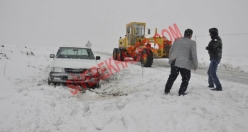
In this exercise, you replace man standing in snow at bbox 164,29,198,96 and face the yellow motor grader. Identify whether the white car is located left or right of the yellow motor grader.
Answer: left

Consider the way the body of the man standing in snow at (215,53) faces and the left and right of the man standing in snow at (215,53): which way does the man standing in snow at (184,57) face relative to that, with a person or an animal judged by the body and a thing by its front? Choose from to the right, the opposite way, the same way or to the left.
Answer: to the right

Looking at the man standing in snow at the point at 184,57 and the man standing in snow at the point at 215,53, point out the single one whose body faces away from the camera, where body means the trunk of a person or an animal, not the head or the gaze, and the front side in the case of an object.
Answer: the man standing in snow at the point at 184,57

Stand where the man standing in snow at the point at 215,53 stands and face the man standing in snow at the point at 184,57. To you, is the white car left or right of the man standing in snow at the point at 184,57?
right

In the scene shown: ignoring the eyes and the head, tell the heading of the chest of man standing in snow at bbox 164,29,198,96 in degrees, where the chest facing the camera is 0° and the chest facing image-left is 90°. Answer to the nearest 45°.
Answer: approximately 180°

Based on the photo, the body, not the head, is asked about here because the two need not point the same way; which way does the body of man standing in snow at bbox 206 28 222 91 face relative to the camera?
to the viewer's left

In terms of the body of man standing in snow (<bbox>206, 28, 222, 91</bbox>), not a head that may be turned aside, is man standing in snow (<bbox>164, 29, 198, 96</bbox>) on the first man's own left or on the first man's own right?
on the first man's own left

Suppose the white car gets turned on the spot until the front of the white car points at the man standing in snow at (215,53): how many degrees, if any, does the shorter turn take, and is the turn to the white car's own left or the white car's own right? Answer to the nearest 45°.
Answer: approximately 45° to the white car's own left

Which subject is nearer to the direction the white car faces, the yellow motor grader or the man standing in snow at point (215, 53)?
the man standing in snow

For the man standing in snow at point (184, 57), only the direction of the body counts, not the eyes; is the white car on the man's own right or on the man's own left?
on the man's own left

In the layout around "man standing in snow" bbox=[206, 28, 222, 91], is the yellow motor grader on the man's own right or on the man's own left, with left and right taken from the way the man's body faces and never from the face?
on the man's own right

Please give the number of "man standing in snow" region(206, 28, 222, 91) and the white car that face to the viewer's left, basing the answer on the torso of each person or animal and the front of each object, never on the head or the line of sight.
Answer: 1

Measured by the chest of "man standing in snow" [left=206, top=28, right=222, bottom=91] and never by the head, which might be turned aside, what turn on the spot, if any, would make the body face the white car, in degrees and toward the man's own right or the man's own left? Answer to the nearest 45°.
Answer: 0° — they already face it
